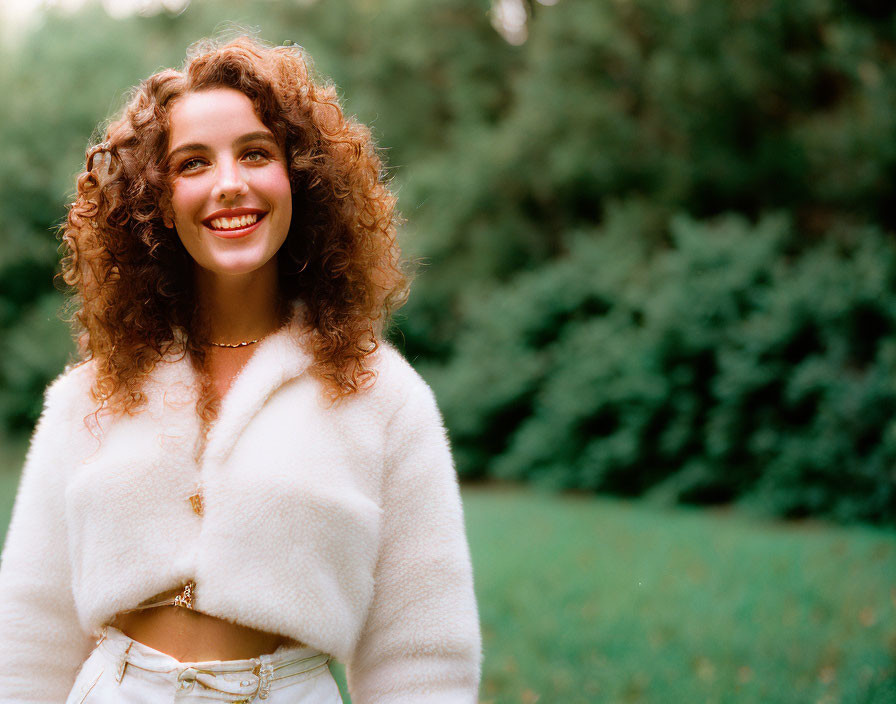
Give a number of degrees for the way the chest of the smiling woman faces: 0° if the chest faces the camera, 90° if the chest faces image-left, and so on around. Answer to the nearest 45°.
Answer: approximately 0°

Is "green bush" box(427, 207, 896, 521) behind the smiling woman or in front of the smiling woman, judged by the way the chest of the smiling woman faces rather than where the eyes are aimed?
behind
